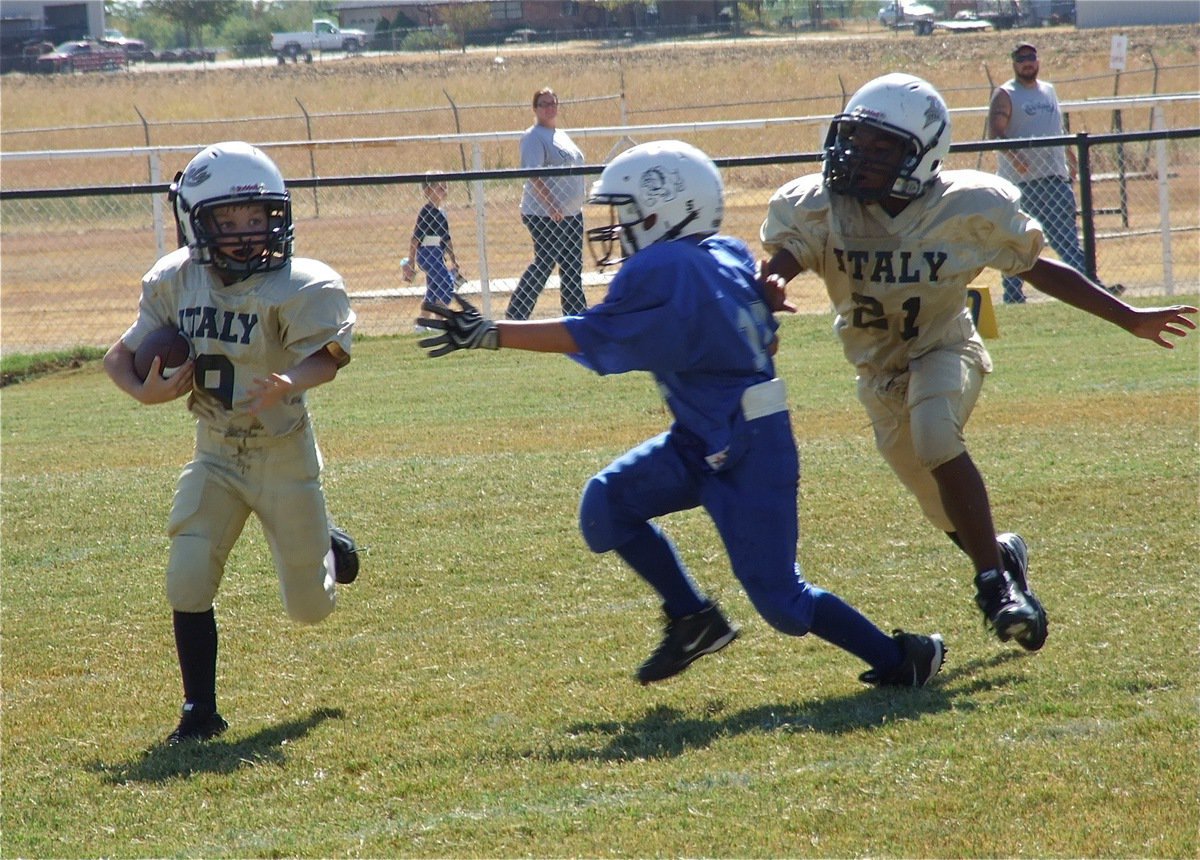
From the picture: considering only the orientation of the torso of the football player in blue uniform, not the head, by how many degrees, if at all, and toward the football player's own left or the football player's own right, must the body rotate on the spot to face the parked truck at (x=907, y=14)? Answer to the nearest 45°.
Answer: approximately 90° to the football player's own right

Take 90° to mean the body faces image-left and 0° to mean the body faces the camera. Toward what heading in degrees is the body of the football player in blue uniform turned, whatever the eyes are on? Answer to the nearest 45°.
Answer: approximately 90°

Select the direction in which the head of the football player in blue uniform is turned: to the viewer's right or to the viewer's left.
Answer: to the viewer's left
